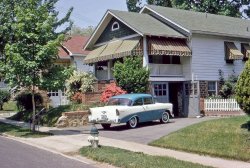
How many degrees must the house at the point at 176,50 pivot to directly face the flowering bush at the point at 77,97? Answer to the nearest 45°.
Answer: approximately 45° to its right

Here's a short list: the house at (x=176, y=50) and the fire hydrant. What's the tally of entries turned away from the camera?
0

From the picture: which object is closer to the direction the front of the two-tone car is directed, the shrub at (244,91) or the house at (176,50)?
the house

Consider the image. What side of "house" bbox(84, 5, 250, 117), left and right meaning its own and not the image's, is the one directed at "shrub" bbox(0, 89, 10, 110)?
right

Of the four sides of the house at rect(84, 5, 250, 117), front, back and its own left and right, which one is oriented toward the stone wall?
front
